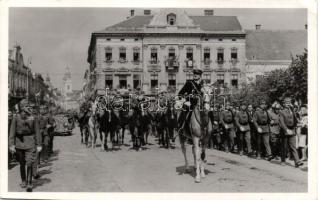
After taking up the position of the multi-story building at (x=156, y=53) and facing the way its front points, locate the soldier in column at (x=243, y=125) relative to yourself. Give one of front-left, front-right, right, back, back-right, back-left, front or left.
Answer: front

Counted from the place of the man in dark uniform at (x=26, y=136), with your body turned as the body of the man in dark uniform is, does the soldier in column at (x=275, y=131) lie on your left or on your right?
on your left

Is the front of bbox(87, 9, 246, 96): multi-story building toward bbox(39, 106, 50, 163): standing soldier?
yes

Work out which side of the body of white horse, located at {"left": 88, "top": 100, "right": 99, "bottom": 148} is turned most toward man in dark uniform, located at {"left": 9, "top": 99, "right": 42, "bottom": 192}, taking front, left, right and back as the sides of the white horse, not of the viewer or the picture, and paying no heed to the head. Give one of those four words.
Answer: front

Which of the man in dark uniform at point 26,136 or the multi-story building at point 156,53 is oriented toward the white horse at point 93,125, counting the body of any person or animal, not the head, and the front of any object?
the multi-story building

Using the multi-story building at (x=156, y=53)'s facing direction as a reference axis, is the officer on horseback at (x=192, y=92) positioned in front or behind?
in front

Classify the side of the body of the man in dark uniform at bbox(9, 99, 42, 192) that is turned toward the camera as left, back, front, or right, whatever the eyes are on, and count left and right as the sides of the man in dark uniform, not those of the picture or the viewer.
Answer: front

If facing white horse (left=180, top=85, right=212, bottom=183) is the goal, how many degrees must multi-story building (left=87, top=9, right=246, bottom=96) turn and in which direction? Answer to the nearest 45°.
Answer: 0° — it already faces it

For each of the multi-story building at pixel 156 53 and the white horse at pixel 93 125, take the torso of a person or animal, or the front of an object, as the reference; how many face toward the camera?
2

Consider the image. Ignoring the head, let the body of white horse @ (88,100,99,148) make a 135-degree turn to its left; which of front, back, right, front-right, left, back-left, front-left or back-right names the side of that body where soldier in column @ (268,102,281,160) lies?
right

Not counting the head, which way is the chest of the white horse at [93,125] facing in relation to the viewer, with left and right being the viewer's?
facing the viewer
